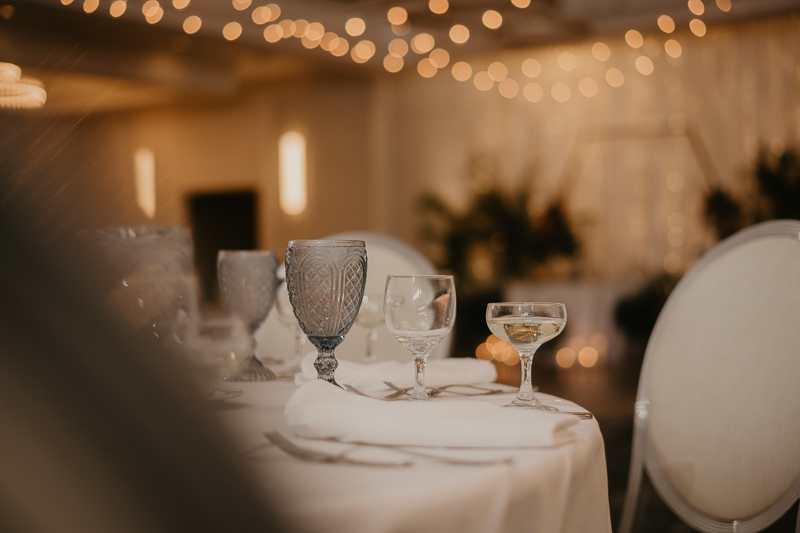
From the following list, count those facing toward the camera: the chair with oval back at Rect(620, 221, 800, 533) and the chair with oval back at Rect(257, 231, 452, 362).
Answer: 1

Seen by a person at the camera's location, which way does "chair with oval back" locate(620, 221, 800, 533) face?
facing away from the viewer and to the left of the viewer

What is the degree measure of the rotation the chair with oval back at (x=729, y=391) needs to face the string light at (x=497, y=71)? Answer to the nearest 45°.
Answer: approximately 45° to its right

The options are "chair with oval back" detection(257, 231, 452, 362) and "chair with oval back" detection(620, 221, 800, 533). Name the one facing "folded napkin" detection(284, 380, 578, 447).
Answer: "chair with oval back" detection(257, 231, 452, 362)

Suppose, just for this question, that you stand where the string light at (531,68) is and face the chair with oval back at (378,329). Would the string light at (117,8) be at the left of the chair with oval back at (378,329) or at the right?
right

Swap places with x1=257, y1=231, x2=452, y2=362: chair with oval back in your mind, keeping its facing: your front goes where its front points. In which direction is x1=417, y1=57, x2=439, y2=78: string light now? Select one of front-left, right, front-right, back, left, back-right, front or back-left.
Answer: back

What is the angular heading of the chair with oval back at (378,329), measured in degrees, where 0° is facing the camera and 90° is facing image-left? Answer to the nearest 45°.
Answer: approximately 0°

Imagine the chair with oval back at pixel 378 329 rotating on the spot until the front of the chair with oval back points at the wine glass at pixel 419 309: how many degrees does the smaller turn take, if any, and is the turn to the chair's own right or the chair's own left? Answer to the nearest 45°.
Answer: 0° — it already faces it

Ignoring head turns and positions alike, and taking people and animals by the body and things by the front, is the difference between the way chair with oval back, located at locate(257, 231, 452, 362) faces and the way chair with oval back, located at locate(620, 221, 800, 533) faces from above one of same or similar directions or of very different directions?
very different directions

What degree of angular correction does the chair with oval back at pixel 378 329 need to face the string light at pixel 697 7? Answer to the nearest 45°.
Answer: approximately 135° to its left
